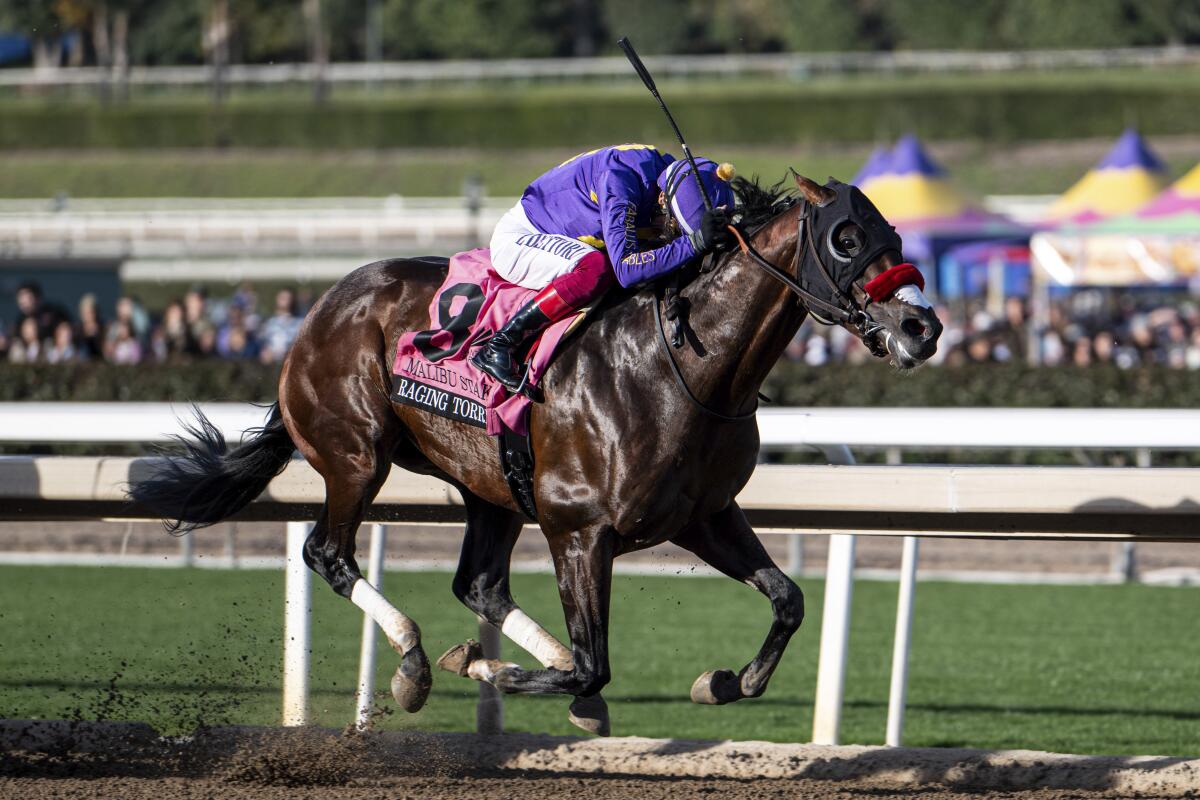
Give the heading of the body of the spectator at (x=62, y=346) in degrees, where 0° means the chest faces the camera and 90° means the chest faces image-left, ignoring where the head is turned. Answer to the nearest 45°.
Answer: approximately 0°

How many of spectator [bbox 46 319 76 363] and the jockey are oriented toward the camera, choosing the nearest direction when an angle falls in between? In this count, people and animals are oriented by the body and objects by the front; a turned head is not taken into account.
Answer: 1

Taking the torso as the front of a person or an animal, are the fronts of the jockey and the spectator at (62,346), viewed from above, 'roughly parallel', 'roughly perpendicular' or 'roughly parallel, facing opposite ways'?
roughly perpendicular

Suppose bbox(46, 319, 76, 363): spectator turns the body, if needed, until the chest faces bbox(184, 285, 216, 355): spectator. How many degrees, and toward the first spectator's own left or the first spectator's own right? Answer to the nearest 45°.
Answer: approximately 135° to the first spectator's own left

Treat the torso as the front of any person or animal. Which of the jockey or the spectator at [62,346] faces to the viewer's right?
the jockey

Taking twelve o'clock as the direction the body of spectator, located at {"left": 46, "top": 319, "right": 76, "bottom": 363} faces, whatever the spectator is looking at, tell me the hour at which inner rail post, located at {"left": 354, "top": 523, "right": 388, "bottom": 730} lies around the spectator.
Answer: The inner rail post is roughly at 12 o'clock from the spectator.

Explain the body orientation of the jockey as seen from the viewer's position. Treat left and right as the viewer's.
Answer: facing to the right of the viewer
